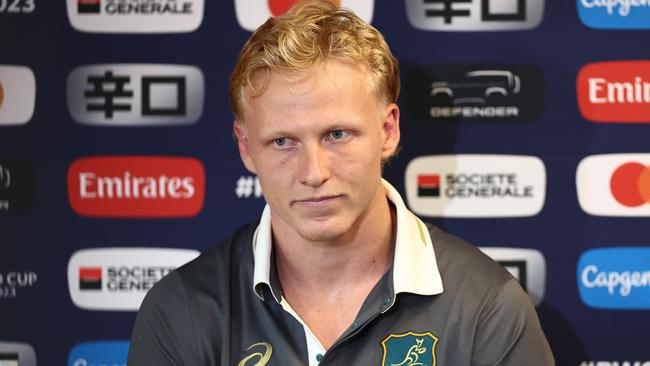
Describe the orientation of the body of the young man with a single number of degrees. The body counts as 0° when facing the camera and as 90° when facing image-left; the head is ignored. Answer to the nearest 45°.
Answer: approximately 0°
